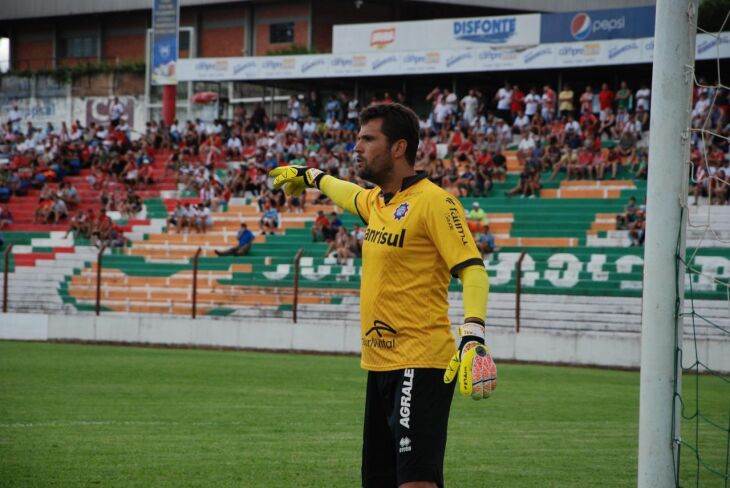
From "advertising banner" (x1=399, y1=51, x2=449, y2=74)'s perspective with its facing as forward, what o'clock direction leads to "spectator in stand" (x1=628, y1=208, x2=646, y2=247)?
The spectator in stand is roughly at 11 o'clock from the advertising banner.

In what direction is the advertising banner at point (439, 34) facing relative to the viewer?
toward the camera

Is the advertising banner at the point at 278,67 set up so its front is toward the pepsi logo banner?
no

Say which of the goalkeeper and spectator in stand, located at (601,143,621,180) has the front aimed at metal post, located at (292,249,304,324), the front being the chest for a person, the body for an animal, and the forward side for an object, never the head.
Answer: the spectator in stand

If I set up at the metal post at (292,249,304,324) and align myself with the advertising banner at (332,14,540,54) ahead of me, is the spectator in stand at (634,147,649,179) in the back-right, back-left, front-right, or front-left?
front-right

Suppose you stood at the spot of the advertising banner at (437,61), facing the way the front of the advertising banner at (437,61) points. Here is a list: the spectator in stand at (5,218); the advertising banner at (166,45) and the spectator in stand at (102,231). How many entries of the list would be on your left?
0

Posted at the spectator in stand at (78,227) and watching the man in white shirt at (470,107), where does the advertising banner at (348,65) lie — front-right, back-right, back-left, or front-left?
front-left

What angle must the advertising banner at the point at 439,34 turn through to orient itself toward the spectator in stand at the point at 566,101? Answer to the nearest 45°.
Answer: approximately 45° to its left

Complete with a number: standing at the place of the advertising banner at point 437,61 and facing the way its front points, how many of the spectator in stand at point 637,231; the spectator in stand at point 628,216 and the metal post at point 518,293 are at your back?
0

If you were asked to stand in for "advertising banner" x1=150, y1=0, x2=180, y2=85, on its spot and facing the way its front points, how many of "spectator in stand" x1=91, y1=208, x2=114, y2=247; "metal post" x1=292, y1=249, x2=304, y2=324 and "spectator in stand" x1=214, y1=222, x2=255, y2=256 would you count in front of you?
3

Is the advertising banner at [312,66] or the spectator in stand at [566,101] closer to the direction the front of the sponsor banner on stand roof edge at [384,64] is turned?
the spectator in stand

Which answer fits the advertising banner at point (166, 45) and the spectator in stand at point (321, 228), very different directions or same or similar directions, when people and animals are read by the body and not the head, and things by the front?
same or similar directions

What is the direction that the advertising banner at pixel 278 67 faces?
toward the camera

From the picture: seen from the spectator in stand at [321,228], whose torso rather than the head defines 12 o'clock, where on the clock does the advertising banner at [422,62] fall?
The advertising banner is roughly at 7 o'clock from the spectator in stand.

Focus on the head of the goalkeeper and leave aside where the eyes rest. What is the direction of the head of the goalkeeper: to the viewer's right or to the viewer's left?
to the viewer's left

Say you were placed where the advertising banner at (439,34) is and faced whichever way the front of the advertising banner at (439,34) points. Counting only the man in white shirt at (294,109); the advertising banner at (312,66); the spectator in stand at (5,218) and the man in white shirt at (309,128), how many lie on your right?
4

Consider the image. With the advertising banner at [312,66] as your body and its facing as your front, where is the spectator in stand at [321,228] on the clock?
The spectator in stand is roughly at 12 o'clock from the advertising banner.

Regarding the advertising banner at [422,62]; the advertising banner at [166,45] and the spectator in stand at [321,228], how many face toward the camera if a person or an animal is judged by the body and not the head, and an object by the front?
3

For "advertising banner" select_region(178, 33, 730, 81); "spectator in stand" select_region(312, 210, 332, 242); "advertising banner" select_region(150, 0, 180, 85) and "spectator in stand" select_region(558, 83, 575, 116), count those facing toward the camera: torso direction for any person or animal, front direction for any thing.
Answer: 4
